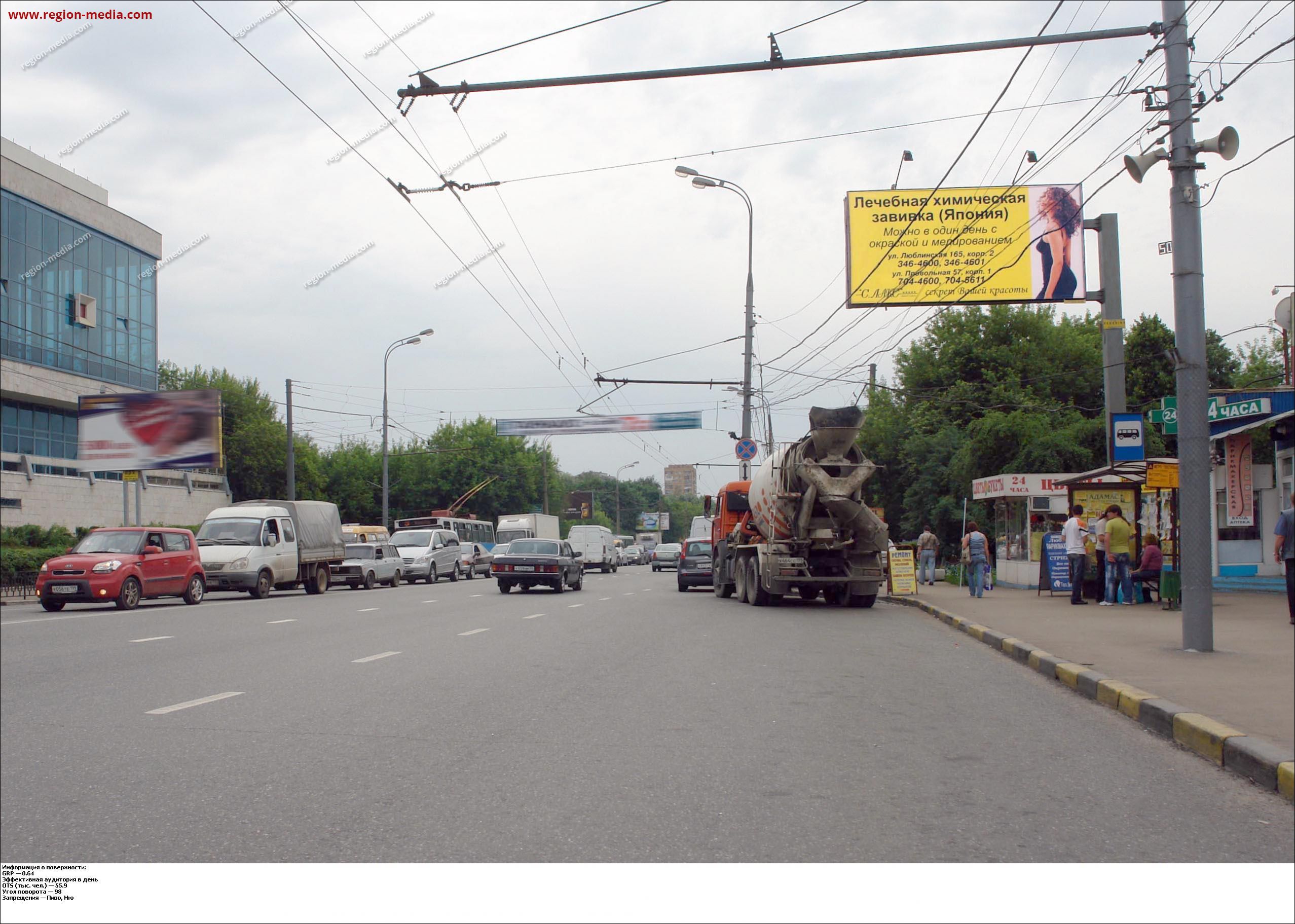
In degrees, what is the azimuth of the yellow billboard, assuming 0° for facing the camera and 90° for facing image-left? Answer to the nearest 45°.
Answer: approximately 0°

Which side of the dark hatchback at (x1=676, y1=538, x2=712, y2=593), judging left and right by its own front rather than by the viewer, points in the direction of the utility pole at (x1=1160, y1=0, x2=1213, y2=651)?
back

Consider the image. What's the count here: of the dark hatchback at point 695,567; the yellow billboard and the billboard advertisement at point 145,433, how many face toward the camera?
2

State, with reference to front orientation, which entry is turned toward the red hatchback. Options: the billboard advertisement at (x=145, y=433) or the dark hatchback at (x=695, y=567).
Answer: the billboard advertisement

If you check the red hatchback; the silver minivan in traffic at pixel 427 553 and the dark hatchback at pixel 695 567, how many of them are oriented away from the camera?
1

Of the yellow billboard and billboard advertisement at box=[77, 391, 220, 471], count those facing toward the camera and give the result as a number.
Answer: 2

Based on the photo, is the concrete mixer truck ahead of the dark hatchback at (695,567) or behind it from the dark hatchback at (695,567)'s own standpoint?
behind

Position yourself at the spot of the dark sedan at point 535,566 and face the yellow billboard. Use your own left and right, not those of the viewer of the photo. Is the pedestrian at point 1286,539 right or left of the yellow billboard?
right

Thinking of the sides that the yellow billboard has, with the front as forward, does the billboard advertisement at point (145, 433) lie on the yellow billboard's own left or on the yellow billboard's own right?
on the yellow billboard's own right

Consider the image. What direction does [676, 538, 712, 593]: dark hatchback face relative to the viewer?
away from the camera
